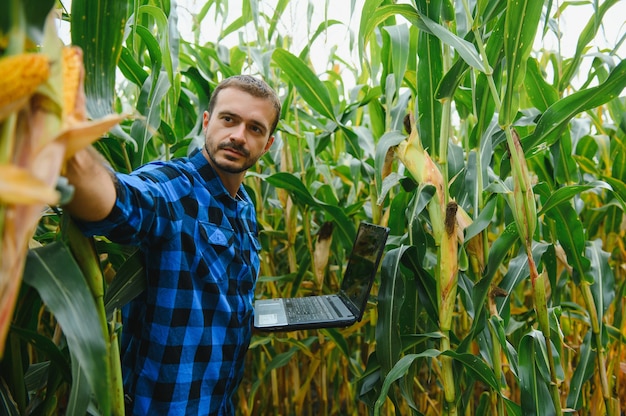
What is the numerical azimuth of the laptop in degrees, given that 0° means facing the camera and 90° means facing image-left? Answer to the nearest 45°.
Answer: approximately 90°
